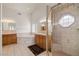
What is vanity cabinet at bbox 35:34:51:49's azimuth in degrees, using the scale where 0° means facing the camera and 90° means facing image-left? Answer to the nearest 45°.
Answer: approximately 45°
